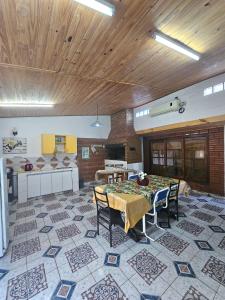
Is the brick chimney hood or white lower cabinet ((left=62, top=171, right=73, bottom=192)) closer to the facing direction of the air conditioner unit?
the white lower cabinet

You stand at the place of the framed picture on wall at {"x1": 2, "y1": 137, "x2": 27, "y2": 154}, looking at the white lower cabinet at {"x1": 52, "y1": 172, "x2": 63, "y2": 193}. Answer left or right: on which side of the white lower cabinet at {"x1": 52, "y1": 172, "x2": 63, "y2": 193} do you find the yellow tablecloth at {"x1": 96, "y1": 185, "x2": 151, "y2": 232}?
right

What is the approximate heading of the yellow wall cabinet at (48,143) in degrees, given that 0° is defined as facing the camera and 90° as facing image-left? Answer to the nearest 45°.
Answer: approximately 0°

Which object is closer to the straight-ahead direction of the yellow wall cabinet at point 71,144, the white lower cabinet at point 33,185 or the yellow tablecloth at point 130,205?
the yellow tablecloth

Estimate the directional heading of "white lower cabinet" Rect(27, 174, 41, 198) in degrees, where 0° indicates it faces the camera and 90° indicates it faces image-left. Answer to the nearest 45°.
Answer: approximately 315°

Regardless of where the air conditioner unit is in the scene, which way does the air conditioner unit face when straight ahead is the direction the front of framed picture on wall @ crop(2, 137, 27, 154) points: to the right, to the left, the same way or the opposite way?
to the right

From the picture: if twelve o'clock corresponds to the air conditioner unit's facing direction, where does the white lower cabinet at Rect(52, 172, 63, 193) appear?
The white lower cabinet is roughly at 1 o'clock from the air conditioner unit.

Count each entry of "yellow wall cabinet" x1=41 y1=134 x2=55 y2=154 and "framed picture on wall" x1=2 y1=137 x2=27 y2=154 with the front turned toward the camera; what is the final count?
2
